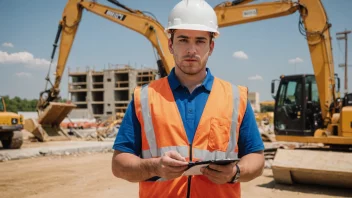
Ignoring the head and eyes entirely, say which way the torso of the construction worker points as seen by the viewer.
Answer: toward the camera

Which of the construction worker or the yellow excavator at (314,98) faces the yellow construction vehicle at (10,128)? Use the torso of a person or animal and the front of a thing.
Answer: the yellow excavator at (314,98)

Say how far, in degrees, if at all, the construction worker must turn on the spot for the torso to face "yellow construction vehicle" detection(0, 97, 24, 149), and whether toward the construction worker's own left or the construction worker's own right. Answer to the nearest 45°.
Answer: approximately 135° to the construction worker's own right

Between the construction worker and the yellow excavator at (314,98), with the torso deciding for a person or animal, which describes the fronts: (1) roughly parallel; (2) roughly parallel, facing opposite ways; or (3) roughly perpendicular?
roughly perpendicular

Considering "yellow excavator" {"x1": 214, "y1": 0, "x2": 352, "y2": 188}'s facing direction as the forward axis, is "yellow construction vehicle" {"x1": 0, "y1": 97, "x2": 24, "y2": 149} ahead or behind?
ahead

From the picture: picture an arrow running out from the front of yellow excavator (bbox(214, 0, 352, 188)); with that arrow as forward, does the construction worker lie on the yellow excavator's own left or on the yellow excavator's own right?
on the yellow excavator's own left

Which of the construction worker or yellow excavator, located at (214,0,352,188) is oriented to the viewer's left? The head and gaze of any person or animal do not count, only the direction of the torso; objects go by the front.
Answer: the yellow excavator

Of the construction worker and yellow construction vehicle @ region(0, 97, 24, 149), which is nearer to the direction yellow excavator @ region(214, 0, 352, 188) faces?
the yellow construction vehicle

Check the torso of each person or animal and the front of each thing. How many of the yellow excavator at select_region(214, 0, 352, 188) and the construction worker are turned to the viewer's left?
1

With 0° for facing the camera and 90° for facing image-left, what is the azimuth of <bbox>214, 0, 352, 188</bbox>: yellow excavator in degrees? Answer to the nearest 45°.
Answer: approximately 90°

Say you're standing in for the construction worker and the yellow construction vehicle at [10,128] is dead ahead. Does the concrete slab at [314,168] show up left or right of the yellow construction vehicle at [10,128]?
right
